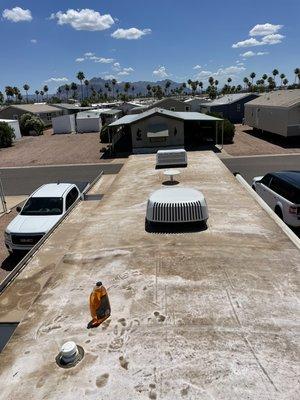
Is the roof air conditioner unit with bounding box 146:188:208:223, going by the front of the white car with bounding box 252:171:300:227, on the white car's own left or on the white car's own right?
on the white car's own left

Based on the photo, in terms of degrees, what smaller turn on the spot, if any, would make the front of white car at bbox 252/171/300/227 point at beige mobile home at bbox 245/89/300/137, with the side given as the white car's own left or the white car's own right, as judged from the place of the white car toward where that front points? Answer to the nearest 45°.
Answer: approximately 45° to the white car's own right

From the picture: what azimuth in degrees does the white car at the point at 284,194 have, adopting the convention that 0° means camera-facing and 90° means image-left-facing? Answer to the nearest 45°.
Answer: approximately 135°

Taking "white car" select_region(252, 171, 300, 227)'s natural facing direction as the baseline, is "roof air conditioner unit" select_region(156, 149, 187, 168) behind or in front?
in front

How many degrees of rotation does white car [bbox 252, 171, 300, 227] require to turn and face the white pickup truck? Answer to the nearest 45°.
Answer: approximately 45° to its left

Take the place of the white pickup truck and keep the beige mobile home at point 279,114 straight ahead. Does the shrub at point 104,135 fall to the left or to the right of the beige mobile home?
left

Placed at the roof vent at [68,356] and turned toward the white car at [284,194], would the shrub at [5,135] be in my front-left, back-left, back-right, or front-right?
front-left

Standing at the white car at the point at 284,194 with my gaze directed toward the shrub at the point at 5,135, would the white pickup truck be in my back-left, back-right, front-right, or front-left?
front-left

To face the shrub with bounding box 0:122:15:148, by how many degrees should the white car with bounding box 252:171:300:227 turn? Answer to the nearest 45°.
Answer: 0° — it already faces it

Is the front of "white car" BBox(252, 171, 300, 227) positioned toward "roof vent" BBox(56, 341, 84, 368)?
no
